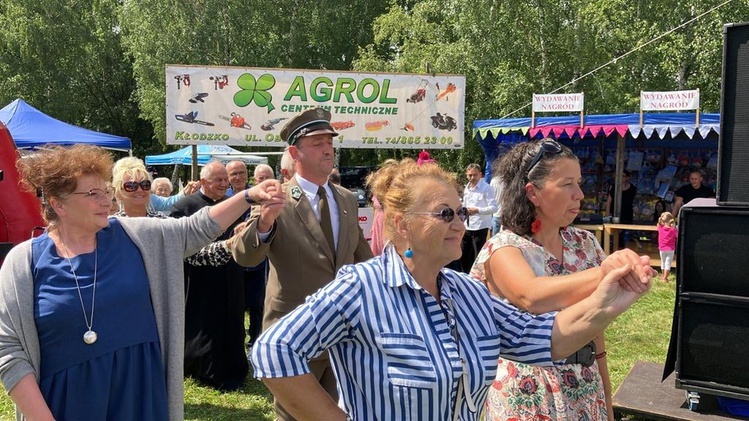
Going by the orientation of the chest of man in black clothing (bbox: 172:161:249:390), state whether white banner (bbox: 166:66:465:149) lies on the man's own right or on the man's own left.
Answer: on the man's own left

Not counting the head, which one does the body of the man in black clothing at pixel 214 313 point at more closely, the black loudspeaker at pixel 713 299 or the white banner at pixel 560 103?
the black loudspeaker

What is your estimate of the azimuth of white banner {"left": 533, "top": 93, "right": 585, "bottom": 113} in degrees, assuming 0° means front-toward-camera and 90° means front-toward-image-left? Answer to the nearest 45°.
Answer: approximately 0°

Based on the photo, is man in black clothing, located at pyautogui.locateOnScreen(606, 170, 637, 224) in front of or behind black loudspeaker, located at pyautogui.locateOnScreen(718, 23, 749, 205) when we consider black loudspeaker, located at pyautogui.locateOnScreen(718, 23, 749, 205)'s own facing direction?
behind

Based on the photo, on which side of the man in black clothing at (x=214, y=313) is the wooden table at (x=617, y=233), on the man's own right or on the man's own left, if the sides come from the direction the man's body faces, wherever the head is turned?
on the man's own left

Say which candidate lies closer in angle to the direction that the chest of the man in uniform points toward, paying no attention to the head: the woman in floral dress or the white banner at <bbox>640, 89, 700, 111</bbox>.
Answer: the woman in floral dress
